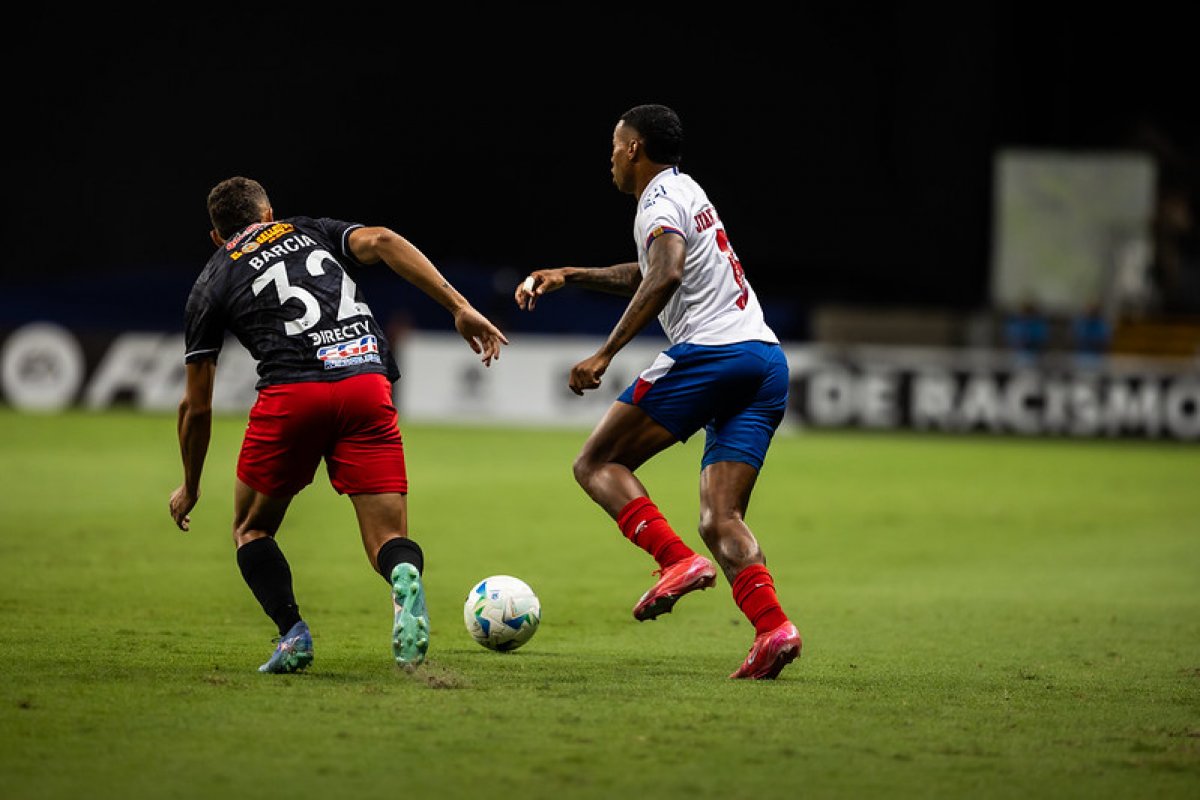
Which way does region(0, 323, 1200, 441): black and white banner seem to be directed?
toward the camera

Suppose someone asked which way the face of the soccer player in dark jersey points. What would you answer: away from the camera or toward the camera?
away from the camera

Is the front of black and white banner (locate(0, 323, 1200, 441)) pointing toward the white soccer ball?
yes

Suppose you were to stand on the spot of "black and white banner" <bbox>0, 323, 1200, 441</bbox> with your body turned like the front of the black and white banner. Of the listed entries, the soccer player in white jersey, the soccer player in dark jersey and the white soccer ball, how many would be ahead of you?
3

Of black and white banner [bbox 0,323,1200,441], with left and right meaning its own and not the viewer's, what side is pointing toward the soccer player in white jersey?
front
